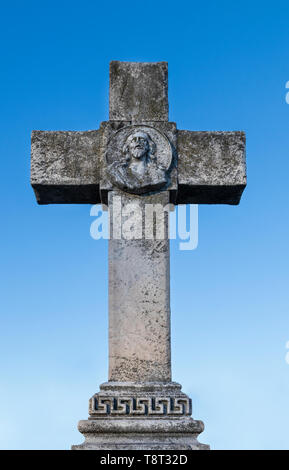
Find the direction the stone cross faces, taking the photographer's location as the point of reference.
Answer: facing the viewer
